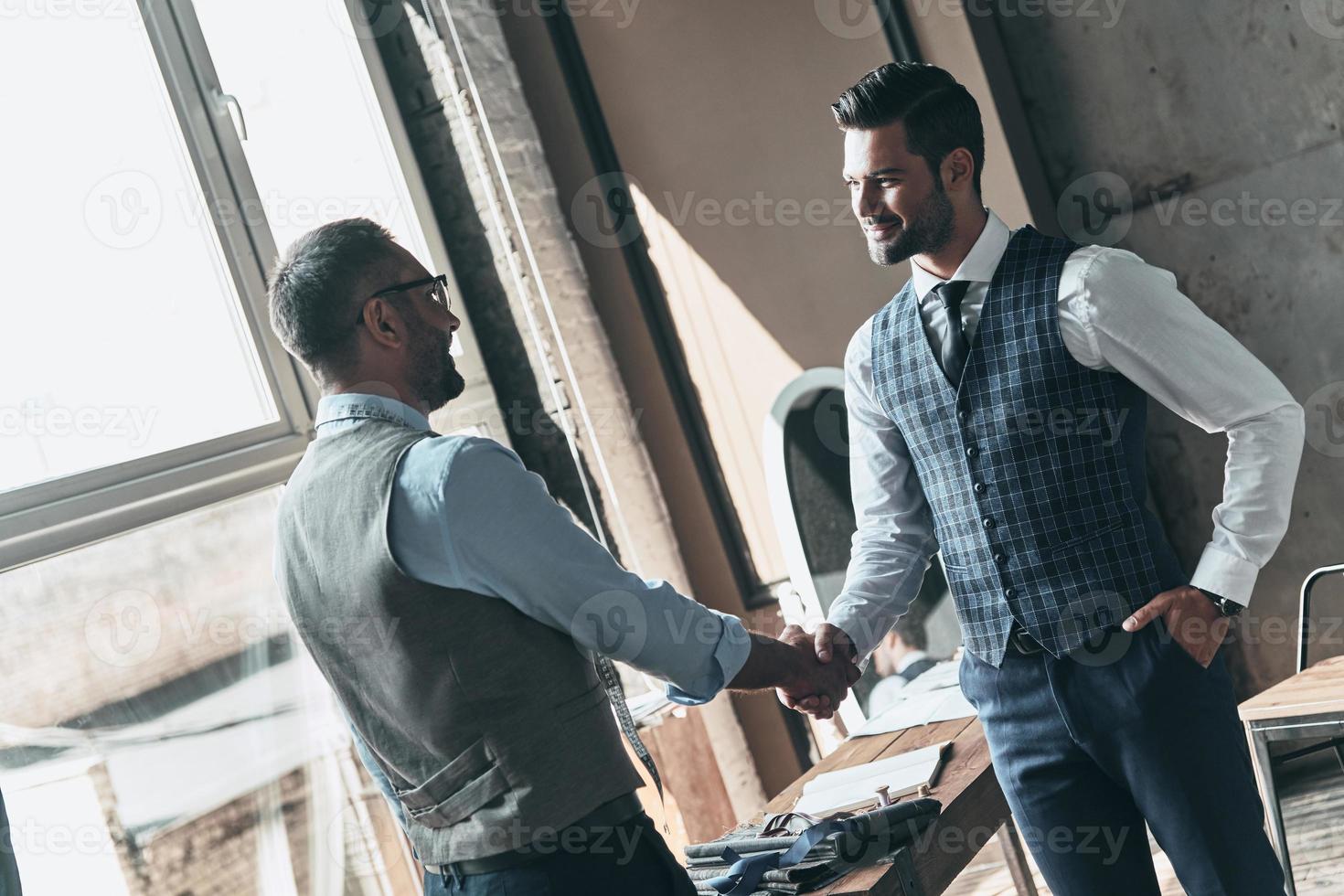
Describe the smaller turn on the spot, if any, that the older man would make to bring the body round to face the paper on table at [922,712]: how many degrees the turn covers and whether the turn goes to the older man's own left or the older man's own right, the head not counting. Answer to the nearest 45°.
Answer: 0° — they already face it

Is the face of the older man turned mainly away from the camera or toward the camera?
away from the camera

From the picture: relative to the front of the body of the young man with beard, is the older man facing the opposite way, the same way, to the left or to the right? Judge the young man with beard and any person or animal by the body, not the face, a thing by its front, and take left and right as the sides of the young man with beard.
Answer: the opposite way

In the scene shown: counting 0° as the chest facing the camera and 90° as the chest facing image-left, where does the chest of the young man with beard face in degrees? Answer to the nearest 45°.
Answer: approximately 45°

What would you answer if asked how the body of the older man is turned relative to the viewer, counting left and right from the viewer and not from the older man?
facing away from the viewer and to the right of the viewer

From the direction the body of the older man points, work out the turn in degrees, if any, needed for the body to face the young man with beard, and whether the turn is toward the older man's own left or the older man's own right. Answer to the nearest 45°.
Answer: approximately 45° to the older man's own right

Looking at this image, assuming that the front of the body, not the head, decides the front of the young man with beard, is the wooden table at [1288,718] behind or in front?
behind
